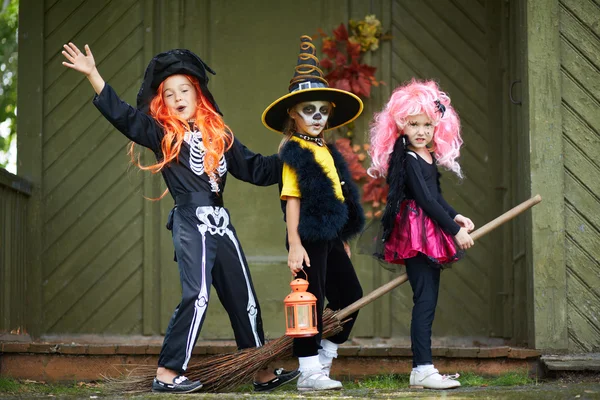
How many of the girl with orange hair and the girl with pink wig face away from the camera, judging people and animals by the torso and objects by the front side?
0

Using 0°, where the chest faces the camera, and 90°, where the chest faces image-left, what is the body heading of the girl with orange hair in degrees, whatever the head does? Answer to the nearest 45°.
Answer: approximately 315°

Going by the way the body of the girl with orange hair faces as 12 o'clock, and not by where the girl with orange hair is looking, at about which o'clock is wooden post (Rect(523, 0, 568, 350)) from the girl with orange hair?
The wooden post is roughly at 10 o'clock from the girl with orange hair.

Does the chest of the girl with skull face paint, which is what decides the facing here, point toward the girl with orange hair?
no

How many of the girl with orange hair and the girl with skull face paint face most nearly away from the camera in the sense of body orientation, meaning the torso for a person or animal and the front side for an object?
0

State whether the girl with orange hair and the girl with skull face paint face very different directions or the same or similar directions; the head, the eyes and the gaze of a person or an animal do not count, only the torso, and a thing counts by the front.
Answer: same or similar directions

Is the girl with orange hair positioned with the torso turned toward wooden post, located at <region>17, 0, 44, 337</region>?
no

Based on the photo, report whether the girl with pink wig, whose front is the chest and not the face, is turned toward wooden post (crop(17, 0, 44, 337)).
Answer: no

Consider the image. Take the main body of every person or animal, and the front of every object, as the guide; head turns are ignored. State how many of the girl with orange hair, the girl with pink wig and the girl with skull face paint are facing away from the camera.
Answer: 0

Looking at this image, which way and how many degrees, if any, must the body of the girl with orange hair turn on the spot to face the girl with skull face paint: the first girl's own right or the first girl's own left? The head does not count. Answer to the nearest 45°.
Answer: approximately 45° to the first girl's own left

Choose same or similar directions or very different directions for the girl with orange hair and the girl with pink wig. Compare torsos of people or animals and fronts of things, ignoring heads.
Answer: same or similar directions

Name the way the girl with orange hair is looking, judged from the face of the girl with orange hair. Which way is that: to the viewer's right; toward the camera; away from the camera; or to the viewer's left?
toward the camera

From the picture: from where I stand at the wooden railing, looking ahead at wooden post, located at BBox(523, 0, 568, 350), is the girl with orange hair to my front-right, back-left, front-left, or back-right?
front-right

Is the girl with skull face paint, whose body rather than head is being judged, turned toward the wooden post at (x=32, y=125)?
no

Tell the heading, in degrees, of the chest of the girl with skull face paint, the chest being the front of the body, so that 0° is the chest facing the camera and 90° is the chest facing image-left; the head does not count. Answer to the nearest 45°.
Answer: approximately 315°
